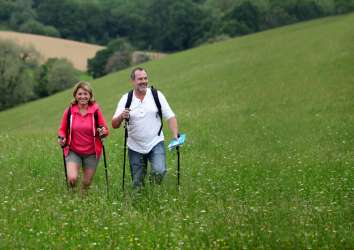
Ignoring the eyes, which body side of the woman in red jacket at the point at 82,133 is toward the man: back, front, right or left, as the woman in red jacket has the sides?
left

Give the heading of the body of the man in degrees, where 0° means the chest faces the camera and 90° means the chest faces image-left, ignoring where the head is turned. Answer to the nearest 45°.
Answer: approximately 0°

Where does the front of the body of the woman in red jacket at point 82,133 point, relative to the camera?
toward the camera

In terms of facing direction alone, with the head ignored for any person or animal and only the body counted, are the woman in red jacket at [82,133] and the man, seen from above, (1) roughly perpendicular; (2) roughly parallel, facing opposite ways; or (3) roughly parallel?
roughly parallel

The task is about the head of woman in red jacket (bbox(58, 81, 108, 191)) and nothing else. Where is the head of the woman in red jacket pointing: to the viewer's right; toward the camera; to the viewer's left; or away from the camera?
toward the camera

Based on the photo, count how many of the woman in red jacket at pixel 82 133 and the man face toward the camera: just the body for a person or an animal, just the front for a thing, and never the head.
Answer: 2

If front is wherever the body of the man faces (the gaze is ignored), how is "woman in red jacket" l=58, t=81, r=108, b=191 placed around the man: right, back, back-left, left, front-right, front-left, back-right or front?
right
